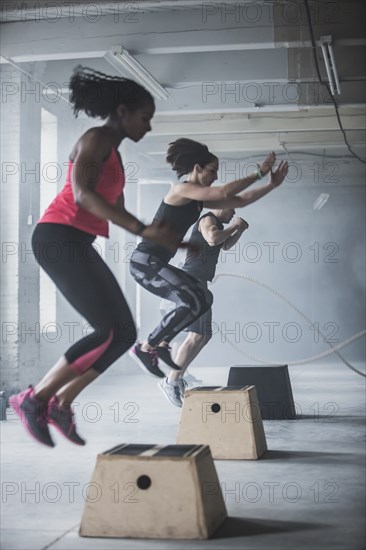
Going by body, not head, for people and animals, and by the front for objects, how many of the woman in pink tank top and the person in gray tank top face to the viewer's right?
2

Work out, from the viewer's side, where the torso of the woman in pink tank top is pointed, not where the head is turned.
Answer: to the viewer's right

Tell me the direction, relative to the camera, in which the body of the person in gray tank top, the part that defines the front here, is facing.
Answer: to the viewer's right

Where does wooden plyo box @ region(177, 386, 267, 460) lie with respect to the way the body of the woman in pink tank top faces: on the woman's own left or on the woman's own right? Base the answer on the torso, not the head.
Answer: on the woman's own left

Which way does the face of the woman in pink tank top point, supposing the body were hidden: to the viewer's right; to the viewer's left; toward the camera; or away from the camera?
to the viewer's right

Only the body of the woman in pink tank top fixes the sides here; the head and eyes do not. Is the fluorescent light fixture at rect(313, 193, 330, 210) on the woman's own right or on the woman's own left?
on the woman's own left
